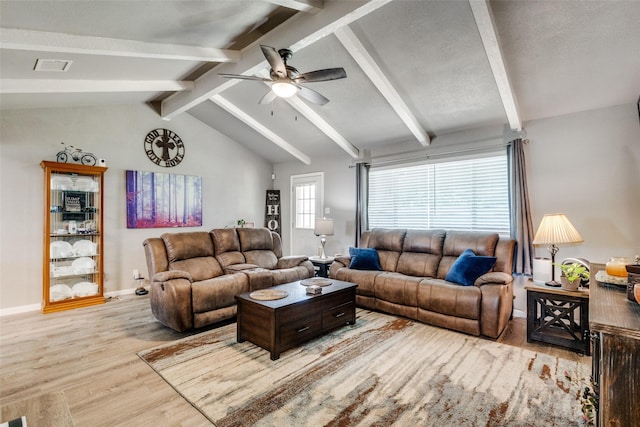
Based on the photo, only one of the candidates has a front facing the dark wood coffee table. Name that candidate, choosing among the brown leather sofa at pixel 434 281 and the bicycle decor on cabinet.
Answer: the brown leather sofa

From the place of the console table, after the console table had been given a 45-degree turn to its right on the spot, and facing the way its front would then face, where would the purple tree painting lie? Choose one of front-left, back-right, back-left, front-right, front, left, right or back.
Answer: front-left

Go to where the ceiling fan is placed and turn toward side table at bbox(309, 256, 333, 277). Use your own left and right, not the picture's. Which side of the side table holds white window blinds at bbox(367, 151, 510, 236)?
right

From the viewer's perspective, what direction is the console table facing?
to the viewer's left

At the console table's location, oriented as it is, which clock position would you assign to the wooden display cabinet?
The wooden display cabinet is roughly at 12 o'clock from the console table.

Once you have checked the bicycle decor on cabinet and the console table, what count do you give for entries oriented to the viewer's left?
2

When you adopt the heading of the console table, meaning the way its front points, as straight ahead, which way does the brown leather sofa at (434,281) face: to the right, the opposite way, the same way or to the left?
to the left

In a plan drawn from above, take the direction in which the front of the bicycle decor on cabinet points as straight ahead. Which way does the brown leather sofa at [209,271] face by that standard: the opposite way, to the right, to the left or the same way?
to the left

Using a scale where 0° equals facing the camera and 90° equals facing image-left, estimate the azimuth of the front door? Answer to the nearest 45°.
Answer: approximately 45°

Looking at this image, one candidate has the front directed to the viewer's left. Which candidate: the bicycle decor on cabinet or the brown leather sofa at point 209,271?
the bicycle decor on cabinet

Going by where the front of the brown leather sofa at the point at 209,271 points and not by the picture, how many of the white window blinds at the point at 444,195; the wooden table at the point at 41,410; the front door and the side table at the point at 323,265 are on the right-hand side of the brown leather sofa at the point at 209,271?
1

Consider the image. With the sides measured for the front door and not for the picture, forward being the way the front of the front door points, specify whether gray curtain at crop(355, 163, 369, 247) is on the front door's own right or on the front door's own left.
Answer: on the front door's own left

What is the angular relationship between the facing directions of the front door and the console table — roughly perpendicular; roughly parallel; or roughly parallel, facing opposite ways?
roughly perpendicular

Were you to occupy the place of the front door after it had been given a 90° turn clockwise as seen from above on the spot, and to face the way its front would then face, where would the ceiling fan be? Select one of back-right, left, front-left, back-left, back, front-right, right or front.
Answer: back-left

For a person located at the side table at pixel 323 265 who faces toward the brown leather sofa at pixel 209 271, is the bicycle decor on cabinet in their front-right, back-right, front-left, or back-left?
front-right
